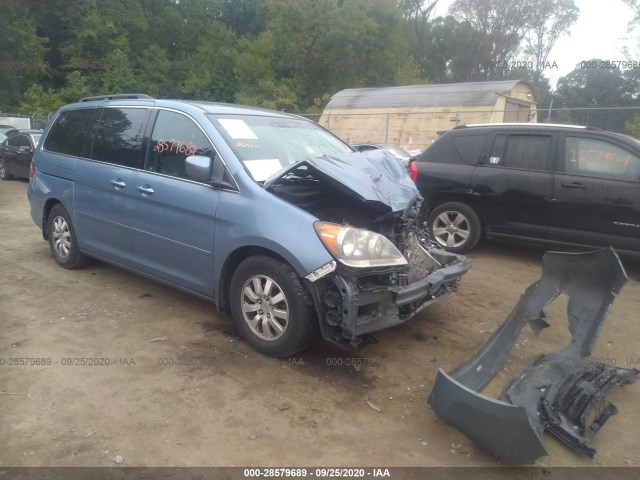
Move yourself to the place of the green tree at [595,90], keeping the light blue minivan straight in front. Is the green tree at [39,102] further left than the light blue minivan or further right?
right

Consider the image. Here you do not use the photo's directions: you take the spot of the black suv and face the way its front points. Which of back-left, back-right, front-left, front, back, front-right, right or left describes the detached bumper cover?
right

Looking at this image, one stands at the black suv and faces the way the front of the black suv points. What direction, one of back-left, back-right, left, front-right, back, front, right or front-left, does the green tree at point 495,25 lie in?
left

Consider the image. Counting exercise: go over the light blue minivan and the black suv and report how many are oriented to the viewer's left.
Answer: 0

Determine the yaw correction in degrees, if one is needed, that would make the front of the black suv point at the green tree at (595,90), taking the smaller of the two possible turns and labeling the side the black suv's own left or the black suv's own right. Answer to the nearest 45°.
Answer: approximately 90° to the black suv's own left

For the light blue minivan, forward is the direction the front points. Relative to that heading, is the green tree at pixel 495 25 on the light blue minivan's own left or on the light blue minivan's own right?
on the light blue minivan's own left

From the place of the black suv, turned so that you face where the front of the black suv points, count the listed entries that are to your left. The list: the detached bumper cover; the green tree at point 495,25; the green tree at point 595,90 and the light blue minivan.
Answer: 2

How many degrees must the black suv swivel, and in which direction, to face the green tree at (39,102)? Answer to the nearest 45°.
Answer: approximately 135° to its left

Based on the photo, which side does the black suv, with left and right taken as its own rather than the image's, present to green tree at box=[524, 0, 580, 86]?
left

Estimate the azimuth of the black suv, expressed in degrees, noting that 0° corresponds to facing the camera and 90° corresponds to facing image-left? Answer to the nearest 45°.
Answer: approximately 270°

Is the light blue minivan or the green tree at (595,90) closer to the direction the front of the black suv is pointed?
the green tree

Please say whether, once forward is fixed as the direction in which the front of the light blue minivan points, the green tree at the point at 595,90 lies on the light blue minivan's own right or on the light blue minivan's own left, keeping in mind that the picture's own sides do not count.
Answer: on the light blue minivan's own left
